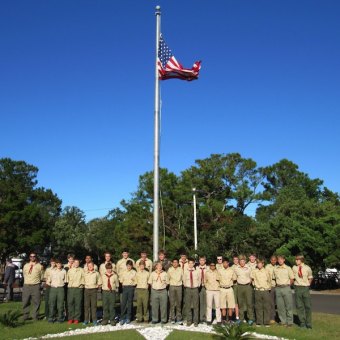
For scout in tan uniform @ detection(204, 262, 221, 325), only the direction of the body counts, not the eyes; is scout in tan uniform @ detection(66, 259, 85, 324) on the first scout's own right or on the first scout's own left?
on the first scout's own right

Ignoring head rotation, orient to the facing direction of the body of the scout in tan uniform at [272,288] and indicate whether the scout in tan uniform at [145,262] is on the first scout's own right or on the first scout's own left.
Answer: on the first scout's own right

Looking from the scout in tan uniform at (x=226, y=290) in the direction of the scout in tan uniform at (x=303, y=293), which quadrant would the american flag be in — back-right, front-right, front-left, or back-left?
back-left

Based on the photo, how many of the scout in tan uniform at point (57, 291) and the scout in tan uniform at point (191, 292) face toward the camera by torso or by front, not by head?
2

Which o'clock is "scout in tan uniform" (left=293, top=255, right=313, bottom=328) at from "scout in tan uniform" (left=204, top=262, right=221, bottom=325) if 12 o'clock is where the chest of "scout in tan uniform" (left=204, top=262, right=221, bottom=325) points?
"scout in tan uniform" (left=293, top=255, right=313, bottom=328) is roughly at 9 o'clock from "scout in tan uniform" (left=204, top=262, right=221, bottom=325).

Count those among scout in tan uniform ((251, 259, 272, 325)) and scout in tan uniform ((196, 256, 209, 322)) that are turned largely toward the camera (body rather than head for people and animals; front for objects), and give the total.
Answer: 2
